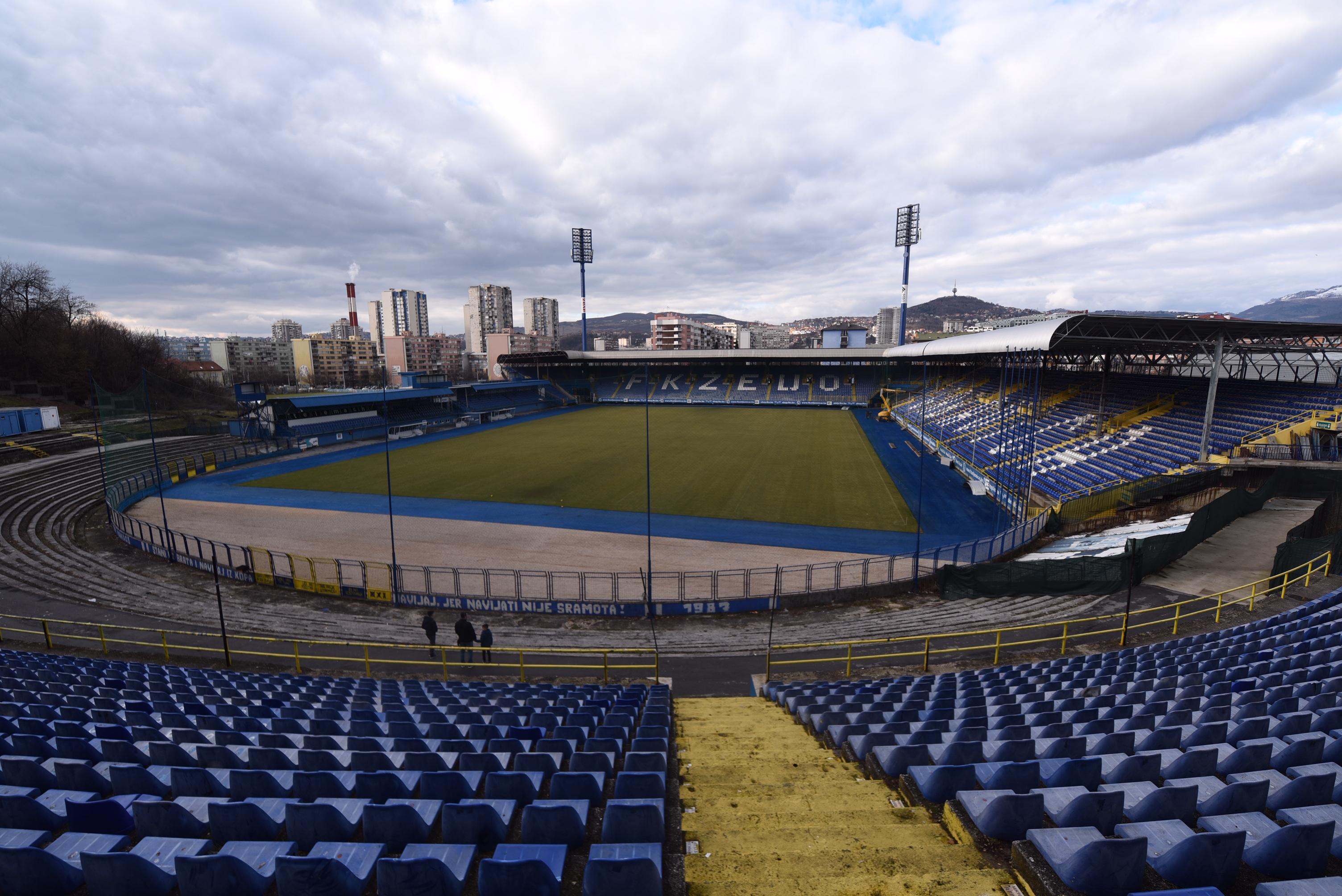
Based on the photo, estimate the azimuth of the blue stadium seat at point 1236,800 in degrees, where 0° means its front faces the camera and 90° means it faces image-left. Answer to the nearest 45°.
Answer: approximately 135°

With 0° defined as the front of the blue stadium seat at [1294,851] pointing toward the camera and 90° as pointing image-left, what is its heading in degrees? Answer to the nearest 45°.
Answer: approximately 135°

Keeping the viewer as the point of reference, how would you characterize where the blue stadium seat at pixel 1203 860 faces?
facing away from the viewer and to the left of the viewer

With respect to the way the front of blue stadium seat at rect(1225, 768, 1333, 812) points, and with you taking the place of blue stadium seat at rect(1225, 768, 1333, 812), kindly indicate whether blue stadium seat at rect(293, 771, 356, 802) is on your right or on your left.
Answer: on your left

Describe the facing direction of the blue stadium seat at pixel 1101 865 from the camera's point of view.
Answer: facing away from the viewer and to the left of the viewer

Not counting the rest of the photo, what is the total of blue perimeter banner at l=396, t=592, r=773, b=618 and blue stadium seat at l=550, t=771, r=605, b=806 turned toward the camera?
1

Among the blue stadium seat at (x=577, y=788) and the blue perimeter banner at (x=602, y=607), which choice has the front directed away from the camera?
the blue stadium seat

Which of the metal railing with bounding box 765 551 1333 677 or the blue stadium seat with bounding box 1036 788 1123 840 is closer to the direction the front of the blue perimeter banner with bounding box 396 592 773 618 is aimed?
the blue stadium seat

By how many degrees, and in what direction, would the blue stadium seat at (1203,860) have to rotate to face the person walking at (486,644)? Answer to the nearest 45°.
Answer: approximately 45° to its left

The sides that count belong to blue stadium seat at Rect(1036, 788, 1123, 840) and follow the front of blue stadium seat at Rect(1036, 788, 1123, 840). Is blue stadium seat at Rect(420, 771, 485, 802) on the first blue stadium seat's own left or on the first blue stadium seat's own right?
on the first blue stadium seat's own left

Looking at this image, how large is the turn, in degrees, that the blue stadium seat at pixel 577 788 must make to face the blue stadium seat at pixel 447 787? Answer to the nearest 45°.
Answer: approximately 90° to its left
